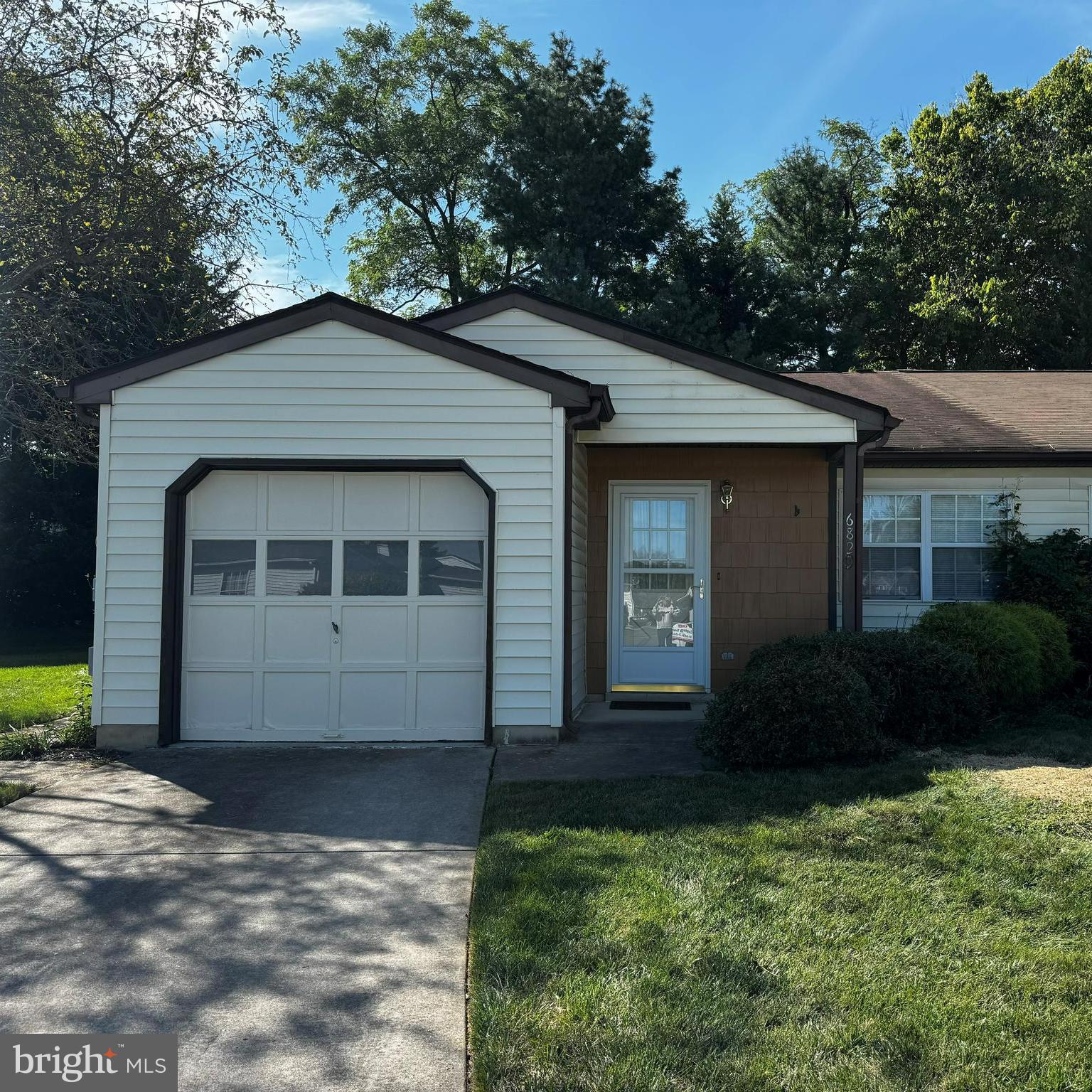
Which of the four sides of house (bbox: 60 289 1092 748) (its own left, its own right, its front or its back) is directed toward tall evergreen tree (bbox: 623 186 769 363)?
back

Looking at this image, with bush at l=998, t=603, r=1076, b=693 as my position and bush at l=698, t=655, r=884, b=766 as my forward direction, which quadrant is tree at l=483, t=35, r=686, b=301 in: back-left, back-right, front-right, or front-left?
back-right

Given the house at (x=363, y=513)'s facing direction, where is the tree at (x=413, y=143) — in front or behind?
behind

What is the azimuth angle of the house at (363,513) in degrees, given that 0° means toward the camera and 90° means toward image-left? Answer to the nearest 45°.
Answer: approximately 0°

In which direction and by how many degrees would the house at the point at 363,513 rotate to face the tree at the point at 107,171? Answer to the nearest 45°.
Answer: approximately 135° to its right

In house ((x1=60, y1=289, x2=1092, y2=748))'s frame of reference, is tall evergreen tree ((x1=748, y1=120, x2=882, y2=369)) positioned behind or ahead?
behind

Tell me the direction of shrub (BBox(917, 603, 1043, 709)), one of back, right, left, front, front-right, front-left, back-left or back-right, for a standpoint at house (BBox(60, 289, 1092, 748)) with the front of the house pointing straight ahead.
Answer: left

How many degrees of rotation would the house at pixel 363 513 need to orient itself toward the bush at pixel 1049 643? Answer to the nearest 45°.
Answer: approximately 90° to its left

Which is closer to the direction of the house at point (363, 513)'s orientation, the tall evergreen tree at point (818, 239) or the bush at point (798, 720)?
the bush
